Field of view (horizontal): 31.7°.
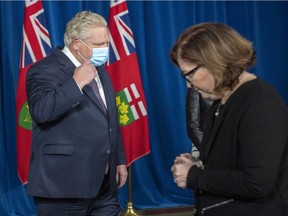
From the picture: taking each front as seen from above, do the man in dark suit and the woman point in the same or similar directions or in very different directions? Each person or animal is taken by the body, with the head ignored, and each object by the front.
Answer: very different directions

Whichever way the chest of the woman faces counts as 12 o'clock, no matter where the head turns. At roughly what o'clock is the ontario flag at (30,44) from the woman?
The ontario flag is roughly at 2 o'clock from the woman.

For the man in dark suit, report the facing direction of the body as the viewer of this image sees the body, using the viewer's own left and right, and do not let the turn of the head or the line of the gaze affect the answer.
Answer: facing the viewer and to the right of the viewer

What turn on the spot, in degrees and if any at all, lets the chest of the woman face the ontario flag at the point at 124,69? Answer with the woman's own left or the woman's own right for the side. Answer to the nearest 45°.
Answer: approximately 90° to the woman's own right

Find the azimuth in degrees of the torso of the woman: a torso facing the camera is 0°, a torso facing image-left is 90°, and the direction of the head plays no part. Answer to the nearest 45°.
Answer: approximately 90°

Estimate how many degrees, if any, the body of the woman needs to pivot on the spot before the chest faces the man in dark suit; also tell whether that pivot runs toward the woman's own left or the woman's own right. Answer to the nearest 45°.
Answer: approximately 45° to the woman's own right

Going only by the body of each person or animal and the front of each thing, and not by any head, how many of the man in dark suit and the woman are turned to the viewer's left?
1

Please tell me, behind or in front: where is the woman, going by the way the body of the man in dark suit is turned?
in front

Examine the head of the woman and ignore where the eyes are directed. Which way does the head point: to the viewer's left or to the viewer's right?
to the viewer's left

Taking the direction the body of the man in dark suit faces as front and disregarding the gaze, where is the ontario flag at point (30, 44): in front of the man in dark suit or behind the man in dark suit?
behind

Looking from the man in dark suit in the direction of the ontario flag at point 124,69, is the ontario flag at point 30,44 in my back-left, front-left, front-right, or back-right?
front-left

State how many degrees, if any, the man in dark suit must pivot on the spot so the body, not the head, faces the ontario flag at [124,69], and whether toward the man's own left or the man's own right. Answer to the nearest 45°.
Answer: approximately 135° to the man's own left
